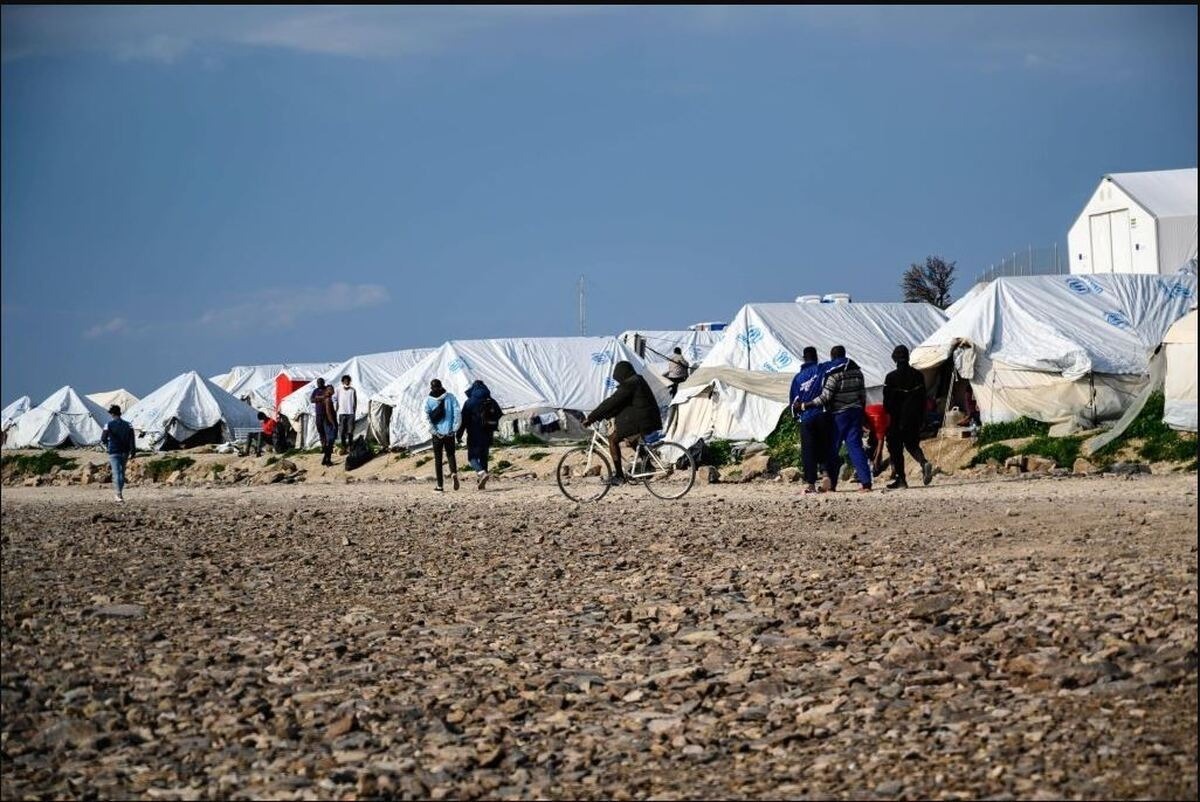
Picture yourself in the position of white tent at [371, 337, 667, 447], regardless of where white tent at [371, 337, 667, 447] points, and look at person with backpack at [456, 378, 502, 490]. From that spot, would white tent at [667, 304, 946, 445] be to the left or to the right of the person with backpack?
left

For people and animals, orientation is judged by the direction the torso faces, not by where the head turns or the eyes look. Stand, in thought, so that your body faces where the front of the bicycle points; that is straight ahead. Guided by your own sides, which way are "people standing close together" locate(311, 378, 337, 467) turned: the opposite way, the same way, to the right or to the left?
to the left

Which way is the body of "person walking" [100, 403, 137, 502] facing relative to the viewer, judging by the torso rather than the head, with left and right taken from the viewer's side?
facing away from the viewer

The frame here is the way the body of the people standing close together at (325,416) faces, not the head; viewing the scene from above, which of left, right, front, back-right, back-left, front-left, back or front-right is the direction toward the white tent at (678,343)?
back-left

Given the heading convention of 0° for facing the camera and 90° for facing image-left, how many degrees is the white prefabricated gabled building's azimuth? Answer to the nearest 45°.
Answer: approximately 45°

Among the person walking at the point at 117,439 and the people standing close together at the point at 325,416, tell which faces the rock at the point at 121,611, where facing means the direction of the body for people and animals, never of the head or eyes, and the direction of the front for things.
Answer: the people standing close together at the point at 325,416

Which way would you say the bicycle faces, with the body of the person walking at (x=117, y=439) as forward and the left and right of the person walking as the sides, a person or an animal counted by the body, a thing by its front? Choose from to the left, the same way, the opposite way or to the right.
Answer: to the left
